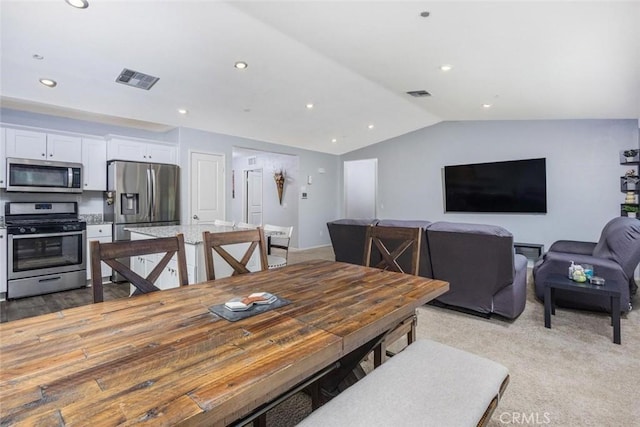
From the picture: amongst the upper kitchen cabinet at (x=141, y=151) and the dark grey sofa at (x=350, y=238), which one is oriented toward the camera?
the upper kitchen cabinet

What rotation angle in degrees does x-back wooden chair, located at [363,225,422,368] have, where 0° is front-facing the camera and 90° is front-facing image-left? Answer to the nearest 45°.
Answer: approximately 45°

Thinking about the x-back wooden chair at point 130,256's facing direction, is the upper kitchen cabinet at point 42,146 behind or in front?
behind

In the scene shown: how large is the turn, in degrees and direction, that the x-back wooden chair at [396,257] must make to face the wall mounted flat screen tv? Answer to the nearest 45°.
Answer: approximately 180°

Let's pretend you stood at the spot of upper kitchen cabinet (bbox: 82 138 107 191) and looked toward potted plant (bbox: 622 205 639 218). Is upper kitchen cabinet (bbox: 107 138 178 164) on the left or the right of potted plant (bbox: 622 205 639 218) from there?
left

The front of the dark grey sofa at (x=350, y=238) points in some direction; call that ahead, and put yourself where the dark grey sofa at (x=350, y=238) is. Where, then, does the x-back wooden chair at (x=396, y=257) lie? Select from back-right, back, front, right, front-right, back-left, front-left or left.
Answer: back-right

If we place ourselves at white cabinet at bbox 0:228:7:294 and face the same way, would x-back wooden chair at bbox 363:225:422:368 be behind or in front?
in front

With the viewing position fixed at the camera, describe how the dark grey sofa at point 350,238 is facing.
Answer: facing away from the viewer and to the right of the viewer

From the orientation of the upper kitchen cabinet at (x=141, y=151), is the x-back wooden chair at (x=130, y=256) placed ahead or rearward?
ahead

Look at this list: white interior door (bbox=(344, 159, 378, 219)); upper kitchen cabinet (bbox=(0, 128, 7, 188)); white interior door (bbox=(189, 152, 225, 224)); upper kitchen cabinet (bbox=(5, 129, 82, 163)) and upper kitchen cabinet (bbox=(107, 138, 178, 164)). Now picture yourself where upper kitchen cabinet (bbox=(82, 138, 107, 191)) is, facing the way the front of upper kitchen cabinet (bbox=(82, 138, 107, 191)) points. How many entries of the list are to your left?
3

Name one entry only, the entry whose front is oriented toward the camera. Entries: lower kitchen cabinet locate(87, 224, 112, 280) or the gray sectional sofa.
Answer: the lower kitchen cabinet

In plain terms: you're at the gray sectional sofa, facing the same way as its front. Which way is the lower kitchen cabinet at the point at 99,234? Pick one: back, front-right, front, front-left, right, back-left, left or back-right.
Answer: back-left
